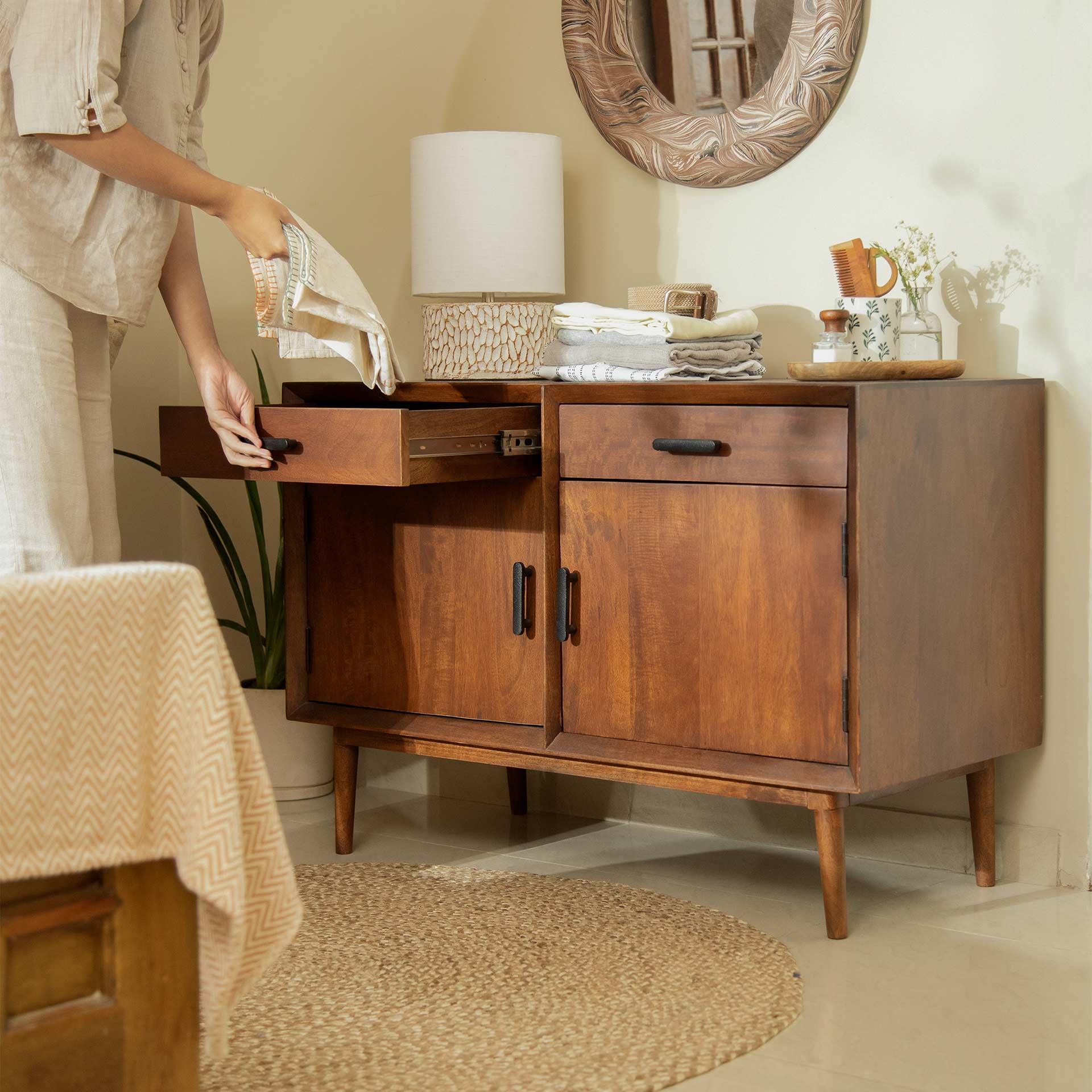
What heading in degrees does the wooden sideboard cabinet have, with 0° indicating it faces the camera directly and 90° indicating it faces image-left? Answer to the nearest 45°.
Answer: approximately 45°

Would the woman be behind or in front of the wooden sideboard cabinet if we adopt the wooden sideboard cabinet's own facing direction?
in front

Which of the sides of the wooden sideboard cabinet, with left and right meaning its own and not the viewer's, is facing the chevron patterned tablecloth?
front

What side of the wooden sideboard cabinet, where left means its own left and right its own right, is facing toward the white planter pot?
right

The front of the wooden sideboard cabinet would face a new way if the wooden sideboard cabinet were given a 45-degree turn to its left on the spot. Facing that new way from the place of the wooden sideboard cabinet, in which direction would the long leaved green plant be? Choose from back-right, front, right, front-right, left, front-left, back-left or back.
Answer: back-right
